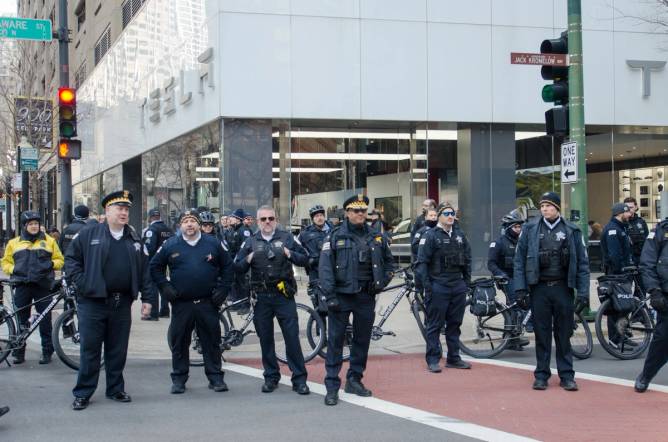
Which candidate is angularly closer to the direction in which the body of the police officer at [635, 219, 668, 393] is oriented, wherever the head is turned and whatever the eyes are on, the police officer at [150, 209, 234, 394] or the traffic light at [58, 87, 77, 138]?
the police officer

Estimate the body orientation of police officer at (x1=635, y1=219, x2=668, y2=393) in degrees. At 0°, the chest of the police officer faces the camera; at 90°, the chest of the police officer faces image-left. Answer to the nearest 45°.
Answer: approximately 0°

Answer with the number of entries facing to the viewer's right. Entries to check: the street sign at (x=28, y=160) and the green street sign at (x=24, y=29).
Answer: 0

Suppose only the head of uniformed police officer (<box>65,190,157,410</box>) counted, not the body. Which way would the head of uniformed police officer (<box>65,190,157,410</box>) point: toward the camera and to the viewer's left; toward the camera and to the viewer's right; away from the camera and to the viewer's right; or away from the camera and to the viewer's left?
toward the camera and to the viewer's right

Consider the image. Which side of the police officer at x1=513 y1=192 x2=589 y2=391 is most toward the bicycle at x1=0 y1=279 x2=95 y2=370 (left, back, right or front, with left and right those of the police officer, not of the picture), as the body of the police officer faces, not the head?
right

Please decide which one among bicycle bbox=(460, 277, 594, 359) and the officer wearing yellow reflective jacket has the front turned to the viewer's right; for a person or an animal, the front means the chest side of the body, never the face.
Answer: the bicycle

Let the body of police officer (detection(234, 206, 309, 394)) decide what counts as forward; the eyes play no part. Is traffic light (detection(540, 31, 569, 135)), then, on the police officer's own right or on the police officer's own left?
on the police officer's own left

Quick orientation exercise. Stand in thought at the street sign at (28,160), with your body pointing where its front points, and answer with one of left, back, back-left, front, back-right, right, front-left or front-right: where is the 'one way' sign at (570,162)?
front-left

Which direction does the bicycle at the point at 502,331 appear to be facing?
to the viewer's right

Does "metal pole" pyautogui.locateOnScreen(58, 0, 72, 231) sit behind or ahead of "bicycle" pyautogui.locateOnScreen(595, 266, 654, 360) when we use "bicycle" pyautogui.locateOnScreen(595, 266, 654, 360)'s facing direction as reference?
behind
